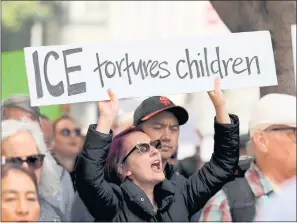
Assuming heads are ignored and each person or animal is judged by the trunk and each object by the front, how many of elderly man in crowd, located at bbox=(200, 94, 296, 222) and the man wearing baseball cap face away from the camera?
0

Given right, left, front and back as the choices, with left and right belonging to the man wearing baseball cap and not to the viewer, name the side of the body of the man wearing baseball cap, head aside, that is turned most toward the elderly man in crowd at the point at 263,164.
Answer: left

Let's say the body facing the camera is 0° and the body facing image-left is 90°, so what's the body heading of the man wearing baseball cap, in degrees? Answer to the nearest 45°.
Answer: approximately 315°
